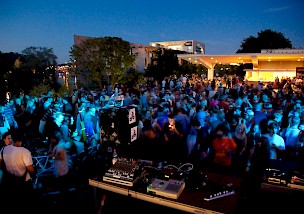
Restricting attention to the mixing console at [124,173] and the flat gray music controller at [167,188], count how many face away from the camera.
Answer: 0

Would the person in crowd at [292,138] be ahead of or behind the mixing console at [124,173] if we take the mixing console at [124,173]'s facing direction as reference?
behind

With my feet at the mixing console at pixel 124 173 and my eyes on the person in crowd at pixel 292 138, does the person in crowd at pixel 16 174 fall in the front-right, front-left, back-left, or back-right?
back-left

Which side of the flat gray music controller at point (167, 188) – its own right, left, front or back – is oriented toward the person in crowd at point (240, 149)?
back

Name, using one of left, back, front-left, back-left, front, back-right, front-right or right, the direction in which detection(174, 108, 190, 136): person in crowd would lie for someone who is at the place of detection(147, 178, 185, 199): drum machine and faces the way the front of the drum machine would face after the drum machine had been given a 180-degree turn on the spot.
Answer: front-left
